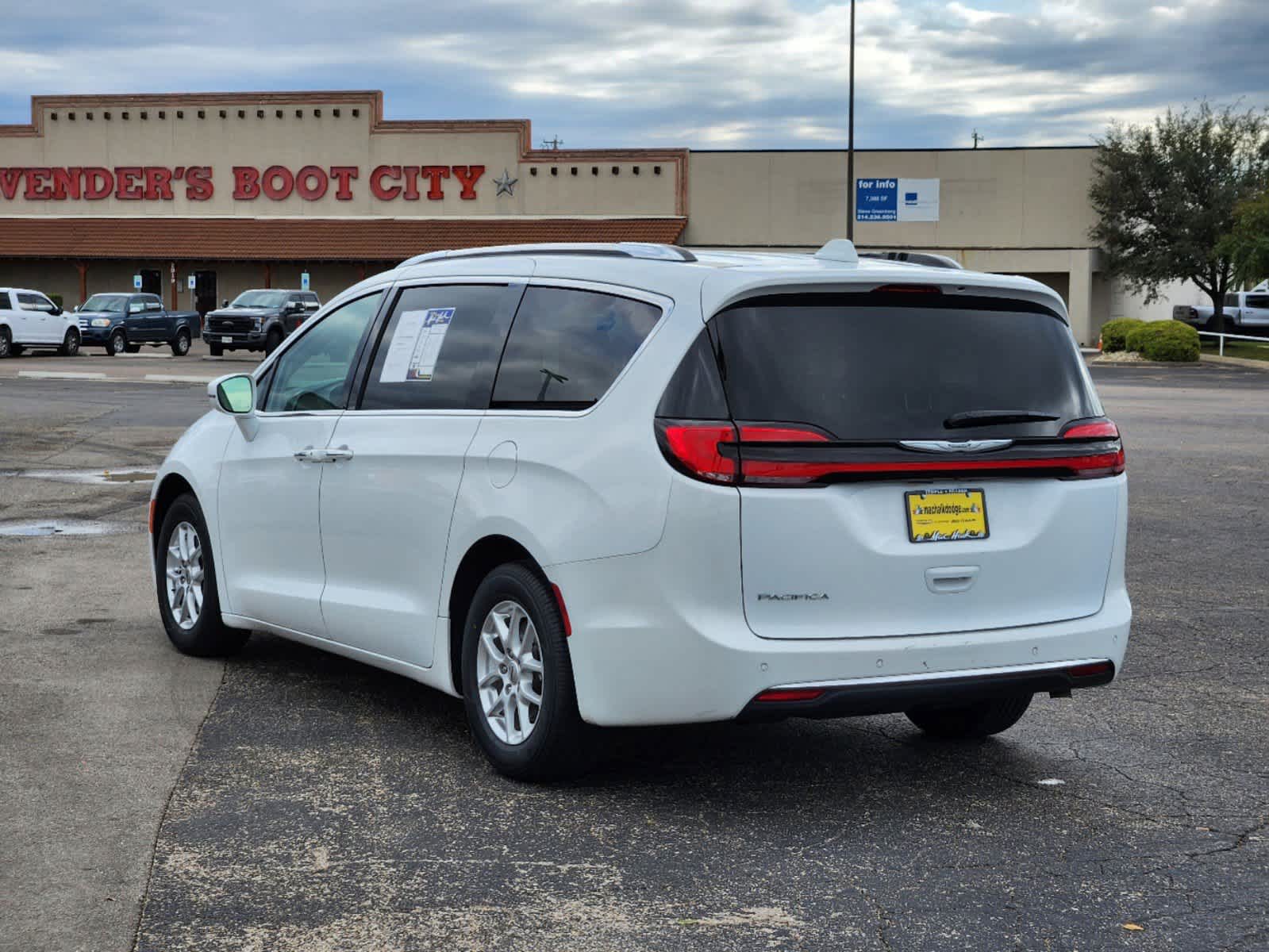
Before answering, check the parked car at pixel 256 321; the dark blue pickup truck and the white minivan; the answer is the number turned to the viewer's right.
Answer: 0

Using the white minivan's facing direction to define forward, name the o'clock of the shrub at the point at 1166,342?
The shrub is roughly at 2 o'clock from the white minivan.

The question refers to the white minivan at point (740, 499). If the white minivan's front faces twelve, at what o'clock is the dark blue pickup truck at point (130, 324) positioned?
The dark blue pickup truck is roughly at 1 o'clock from the white minivan.

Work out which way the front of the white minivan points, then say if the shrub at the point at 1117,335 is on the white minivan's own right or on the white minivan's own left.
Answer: on the white minivan's own right

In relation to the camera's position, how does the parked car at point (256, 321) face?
facing the viewer and to the left of the viewer

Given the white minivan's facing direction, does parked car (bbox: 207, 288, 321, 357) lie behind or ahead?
ahead

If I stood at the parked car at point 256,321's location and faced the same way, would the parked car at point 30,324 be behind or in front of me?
in front

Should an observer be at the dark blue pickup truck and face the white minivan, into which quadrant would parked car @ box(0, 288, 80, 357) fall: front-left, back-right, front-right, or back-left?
back-right

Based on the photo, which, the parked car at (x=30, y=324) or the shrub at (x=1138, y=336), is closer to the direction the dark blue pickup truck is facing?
the parked car

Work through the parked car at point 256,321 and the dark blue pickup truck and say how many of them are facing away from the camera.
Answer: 0

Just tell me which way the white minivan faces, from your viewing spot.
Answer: facing away from the viewer and to the left of the viewer

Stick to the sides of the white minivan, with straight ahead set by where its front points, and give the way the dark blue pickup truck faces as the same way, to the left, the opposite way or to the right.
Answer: to the left
